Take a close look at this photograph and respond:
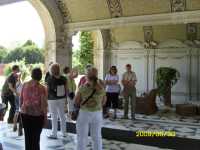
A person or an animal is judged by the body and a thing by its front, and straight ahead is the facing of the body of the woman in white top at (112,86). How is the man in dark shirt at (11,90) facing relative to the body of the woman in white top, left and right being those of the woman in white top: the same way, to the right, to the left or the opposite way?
to the left

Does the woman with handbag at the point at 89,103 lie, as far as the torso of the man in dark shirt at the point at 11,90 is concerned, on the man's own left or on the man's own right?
on the man's own right

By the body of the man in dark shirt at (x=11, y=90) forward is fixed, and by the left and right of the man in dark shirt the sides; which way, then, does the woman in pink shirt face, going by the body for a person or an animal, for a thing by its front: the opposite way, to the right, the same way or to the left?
to the left

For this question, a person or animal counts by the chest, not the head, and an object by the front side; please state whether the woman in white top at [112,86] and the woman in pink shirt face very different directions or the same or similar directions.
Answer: very different directions

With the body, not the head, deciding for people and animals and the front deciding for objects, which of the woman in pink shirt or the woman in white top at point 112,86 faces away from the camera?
the woman in pink shirt

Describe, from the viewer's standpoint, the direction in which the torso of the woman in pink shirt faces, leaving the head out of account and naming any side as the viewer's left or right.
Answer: facing away from the viewer

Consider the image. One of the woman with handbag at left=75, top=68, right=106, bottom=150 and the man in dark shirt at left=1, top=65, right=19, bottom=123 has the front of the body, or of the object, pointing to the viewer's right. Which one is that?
the man in dark shirt
